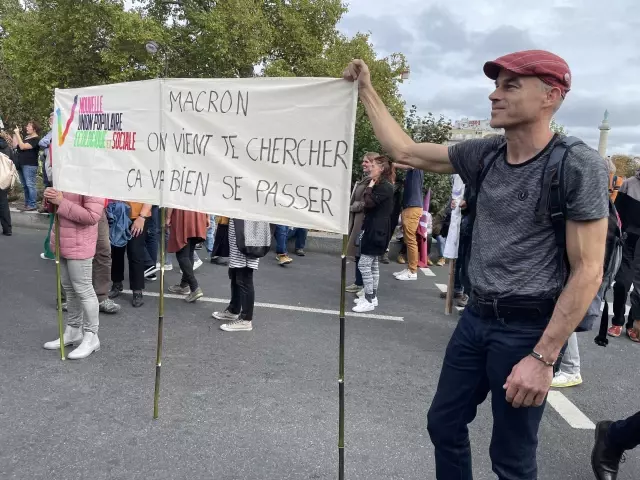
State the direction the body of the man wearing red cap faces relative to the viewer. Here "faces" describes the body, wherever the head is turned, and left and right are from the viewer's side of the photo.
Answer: facing the viewer and to the left of the viewer

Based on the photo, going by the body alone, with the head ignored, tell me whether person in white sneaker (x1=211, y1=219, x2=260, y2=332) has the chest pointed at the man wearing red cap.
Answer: no

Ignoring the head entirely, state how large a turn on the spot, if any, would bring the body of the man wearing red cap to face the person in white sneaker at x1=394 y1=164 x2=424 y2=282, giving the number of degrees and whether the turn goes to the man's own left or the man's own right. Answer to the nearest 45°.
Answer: approximately 135° to the man's own right

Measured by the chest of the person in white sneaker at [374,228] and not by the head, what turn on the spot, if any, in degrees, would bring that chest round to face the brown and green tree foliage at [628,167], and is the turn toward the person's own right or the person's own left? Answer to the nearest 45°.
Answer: approximately 135° to the person's own right

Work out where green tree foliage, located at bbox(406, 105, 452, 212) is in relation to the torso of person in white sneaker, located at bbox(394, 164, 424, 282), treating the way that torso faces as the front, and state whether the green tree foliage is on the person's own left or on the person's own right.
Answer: on the person's own right

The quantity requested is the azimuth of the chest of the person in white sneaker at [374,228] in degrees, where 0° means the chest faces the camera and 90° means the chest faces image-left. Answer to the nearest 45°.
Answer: approximately 90°

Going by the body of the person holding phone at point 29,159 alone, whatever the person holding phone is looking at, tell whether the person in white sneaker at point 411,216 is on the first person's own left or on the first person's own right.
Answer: on the first person's own left

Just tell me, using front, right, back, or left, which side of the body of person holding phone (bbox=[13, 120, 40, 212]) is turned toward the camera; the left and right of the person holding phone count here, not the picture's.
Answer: left
